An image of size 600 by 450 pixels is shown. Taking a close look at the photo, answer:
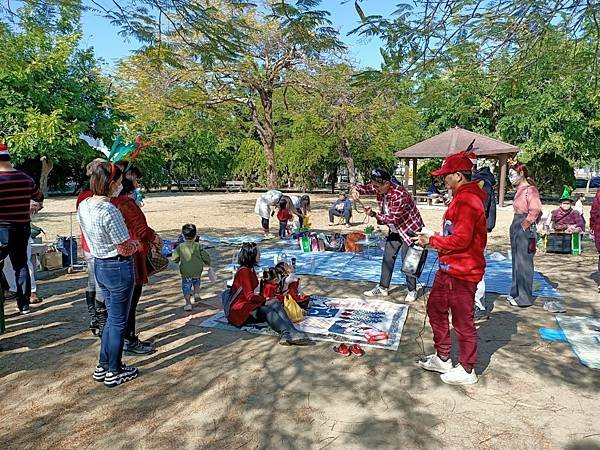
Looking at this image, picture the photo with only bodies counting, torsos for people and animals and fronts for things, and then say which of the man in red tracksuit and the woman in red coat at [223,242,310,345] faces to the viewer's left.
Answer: the man in red tracksuit

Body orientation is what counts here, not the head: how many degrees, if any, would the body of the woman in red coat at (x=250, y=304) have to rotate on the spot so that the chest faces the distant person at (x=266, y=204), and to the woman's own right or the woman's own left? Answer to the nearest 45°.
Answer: approximately 90° to the woman's own left

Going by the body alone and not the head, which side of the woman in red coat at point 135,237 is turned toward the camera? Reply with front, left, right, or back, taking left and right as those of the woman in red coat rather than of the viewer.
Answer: right

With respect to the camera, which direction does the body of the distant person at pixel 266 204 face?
to the viewer's right

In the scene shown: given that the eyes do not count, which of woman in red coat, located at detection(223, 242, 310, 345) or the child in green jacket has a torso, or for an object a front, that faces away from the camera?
the child in green jacket

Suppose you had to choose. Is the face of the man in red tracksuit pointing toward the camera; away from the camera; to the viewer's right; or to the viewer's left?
to the viewer's left

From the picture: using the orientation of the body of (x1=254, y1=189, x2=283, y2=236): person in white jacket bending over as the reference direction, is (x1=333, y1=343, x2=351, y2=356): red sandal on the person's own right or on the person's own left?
on the person's own right

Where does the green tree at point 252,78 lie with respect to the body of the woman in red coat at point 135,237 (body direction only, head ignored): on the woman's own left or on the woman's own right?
on the woman's own left

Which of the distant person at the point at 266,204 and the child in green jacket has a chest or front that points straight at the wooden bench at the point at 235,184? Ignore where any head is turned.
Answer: the child in green jacket

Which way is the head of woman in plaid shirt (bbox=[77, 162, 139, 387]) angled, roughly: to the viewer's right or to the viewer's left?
to the viewer's right

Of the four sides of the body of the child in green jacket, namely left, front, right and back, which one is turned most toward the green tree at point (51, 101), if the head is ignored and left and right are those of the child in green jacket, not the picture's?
front

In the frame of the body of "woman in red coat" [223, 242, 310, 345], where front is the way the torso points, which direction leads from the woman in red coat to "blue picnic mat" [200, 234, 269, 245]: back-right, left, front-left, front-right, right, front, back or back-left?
left

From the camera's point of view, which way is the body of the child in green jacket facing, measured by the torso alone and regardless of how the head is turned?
away from the camera

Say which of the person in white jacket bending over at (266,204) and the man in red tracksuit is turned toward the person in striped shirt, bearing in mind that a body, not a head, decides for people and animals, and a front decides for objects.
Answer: the man in red tracksuit

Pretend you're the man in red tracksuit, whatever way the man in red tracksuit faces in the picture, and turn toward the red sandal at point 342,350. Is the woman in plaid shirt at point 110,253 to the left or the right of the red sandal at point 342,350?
left
